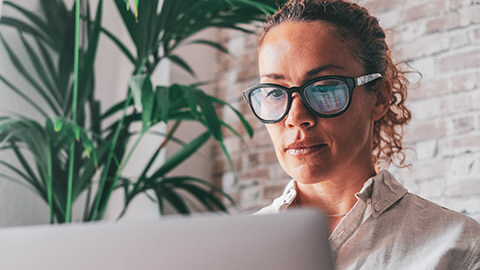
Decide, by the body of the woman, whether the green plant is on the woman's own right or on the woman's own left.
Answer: on the woman's own right

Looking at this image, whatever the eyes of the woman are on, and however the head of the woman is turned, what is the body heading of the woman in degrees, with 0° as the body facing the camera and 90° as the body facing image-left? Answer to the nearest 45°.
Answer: approximately 45°

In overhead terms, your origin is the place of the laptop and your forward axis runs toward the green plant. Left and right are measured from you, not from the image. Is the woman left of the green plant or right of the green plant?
right

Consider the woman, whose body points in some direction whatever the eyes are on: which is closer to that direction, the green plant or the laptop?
the laptop
